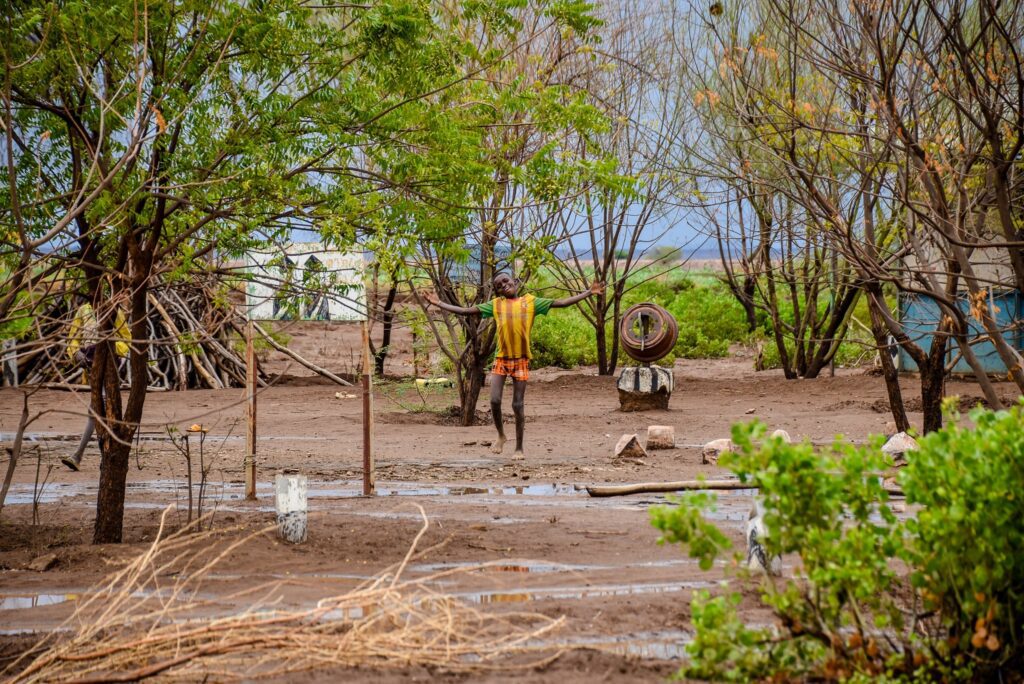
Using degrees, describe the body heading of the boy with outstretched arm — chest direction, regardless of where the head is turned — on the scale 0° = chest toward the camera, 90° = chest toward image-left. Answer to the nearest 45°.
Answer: approximately 0°

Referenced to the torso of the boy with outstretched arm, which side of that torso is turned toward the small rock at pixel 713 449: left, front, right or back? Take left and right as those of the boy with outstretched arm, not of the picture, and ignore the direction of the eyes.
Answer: left

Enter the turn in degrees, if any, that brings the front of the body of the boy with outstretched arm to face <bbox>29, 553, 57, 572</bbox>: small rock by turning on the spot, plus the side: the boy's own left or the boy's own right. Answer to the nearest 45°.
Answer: approximately 45° to the boy's own right

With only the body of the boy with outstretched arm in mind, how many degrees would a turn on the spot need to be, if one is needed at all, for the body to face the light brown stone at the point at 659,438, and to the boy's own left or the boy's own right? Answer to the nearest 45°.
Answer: approximately 135° to the boy's own left

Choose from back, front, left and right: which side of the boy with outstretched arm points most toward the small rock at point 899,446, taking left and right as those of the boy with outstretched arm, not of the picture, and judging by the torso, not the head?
left

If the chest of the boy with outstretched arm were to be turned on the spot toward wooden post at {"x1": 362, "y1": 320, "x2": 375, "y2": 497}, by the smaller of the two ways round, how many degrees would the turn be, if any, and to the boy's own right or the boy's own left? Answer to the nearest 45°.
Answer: approximately 45° to the boy's own right

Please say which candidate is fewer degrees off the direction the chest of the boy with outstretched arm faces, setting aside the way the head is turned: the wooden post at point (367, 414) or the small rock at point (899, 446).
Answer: the wooden post
